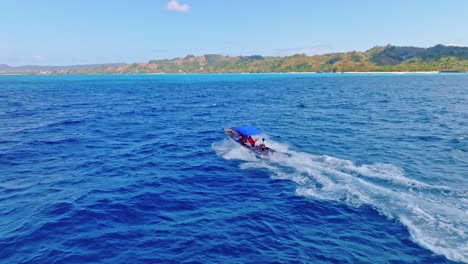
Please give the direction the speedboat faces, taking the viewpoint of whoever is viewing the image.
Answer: facing away from the viewer and to the left of the viewer
